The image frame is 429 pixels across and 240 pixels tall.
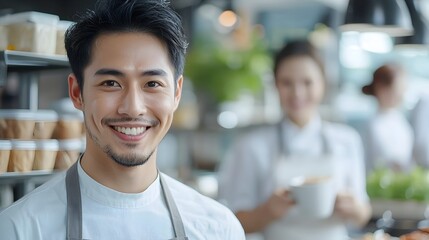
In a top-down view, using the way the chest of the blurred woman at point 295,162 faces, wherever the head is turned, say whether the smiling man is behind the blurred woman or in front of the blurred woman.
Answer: in front

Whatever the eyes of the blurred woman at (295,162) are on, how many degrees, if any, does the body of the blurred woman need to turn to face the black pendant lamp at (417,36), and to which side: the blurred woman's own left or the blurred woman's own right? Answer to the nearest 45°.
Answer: approximately 135° to the blurred woman's own left

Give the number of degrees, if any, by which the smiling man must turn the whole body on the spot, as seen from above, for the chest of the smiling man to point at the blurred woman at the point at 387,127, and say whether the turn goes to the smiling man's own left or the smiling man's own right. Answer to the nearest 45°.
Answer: approximately 135° to the smiling man's own left

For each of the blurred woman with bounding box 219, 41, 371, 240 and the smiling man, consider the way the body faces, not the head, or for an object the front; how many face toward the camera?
2

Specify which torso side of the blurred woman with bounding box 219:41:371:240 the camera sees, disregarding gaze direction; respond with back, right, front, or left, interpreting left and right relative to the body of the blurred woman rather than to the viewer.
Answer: front

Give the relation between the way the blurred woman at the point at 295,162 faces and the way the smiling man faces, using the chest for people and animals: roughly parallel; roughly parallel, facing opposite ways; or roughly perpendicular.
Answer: roughly parallel

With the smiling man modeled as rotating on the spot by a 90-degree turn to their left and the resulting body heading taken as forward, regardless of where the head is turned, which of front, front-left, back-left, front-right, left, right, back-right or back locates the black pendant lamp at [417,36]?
front-left

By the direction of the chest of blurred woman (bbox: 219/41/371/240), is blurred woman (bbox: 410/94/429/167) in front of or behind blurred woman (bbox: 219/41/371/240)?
behind

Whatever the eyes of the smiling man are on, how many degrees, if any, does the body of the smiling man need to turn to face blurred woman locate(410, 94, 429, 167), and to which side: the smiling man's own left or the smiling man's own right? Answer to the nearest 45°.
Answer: approximately 135° to the smiling man's own left

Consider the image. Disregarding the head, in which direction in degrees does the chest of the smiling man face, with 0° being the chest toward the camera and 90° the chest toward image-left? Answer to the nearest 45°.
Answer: approximately 0°
